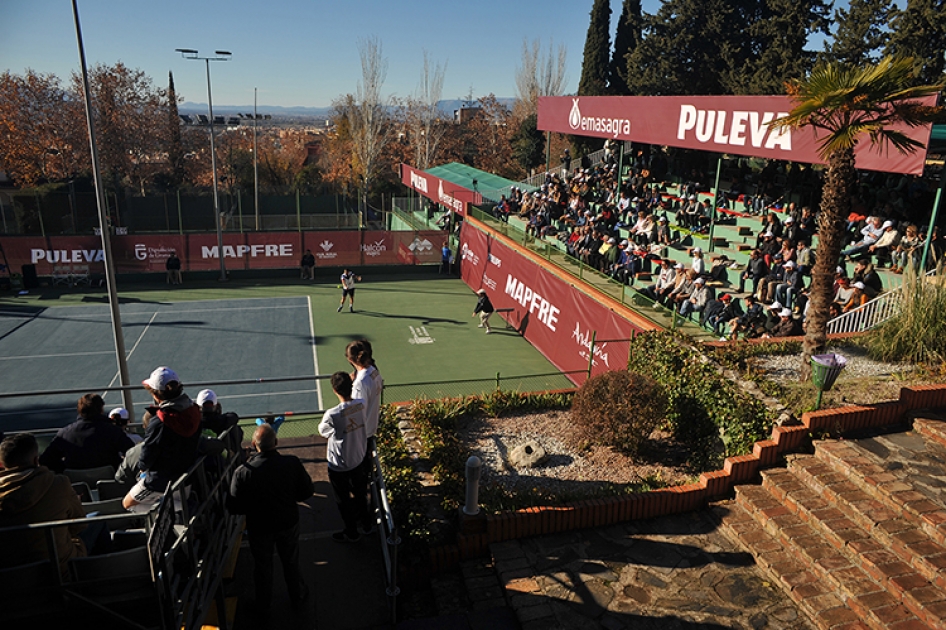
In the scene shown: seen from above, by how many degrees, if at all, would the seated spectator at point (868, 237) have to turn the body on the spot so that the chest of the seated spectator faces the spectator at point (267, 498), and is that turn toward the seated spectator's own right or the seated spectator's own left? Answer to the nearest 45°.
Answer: approximately 45° to the seated spectator's own left

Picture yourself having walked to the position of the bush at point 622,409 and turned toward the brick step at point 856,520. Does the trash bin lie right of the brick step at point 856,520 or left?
left

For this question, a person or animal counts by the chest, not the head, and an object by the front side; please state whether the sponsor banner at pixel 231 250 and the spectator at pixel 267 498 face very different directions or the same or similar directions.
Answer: very different directions

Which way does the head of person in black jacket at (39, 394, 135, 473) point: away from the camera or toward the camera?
away from the camera

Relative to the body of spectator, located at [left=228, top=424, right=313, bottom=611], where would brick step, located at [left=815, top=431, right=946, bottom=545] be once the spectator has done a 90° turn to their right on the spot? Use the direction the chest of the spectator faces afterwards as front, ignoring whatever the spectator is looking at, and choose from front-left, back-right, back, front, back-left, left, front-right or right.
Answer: front

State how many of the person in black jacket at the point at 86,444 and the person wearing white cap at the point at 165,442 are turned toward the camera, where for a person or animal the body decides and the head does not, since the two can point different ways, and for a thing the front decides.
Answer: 0

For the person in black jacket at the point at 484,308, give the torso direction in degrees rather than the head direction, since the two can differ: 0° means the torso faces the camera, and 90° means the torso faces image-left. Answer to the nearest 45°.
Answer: approximately 90°

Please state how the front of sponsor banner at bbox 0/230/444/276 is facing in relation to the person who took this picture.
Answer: facing the viewer

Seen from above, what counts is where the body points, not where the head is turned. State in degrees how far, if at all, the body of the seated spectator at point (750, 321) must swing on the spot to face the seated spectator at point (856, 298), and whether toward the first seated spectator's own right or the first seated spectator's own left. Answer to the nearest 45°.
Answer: approximately 180°

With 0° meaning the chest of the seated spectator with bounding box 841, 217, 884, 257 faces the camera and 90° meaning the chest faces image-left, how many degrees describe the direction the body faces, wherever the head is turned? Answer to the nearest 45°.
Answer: approximately 45°

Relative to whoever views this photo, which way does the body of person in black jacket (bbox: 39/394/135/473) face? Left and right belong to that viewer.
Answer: facing away from the viewer

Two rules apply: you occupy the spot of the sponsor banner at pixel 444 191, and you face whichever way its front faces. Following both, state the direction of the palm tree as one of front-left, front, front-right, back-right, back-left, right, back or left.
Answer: front-left

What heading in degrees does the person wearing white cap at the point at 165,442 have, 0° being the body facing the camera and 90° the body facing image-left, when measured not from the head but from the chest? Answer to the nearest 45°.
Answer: approximately 135°

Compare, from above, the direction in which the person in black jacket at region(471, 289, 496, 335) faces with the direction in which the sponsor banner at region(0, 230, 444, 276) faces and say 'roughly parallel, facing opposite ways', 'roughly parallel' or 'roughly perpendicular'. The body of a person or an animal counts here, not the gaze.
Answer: roughly perpendicular

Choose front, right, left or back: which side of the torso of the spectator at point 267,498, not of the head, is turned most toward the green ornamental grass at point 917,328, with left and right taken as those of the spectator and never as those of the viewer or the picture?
right

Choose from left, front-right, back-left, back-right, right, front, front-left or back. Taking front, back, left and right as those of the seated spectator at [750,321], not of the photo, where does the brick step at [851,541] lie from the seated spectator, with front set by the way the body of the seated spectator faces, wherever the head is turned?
left

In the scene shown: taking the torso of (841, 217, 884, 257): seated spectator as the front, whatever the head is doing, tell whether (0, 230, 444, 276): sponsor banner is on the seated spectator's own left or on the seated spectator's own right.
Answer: on the seated spectator's own right
